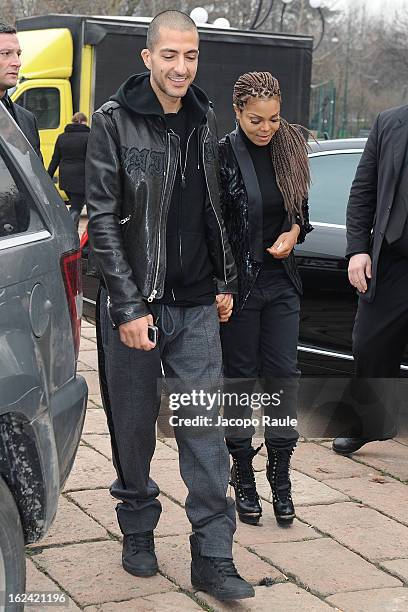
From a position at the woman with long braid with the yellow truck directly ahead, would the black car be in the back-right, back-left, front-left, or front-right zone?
front-right

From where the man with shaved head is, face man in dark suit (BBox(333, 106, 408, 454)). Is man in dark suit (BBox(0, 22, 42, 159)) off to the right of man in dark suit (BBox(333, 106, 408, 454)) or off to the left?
left

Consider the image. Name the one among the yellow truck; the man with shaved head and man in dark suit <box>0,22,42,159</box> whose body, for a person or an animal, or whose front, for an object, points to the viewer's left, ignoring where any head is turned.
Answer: the yellow truck

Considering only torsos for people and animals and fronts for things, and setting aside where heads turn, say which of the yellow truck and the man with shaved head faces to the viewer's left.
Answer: the yellow truck

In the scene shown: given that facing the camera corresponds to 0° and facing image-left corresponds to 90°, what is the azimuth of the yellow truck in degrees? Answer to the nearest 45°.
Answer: approximately 90°

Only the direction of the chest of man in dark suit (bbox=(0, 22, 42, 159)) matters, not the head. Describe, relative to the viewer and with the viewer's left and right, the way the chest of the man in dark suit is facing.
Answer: facing the viewer and to the right of the viewer

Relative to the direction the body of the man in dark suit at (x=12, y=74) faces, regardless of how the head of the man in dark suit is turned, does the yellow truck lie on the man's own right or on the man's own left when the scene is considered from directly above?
on the man's own left

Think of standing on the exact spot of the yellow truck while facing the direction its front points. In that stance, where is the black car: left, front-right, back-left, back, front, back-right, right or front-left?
left

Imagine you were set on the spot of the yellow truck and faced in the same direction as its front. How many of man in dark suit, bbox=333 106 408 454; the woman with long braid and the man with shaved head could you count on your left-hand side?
3

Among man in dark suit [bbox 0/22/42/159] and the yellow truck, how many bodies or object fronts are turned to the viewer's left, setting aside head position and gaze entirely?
1

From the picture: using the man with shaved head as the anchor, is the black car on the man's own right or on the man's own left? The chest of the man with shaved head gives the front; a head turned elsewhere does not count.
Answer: on the man's own left

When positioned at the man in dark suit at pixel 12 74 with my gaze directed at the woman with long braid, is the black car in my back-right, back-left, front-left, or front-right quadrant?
front-left

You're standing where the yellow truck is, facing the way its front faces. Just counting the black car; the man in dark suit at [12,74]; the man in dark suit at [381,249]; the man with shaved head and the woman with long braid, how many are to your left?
5

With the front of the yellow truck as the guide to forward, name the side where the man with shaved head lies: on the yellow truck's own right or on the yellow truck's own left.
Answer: on the yellow truck's own left
